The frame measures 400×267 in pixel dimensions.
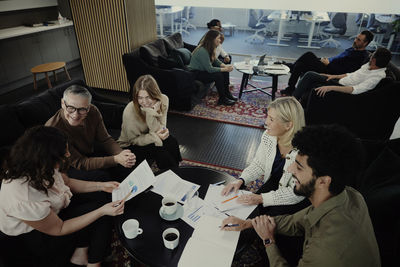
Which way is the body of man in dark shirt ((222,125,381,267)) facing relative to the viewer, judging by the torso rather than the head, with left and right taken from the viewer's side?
facing to the left of the viewer

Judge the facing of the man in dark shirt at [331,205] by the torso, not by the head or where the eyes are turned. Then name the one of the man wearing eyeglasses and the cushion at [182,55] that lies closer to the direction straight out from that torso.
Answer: the man wearing eyeglasses

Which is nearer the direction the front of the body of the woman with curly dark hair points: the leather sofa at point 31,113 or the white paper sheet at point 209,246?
the white paper sheet

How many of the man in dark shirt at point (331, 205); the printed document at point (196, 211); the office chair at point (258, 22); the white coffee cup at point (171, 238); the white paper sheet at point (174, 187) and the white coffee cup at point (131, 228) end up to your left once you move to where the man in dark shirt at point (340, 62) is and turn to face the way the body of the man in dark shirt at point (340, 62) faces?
5

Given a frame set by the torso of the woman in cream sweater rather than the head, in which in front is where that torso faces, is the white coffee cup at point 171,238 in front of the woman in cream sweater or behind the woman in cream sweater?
in front

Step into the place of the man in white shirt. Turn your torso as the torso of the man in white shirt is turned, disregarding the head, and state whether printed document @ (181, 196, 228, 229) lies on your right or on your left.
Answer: on your left

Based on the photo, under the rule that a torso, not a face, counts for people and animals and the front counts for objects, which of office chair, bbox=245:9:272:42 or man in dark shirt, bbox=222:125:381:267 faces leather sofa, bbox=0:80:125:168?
the man in dark shirt

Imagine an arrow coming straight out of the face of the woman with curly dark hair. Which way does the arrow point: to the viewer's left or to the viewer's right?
to the viewer's right

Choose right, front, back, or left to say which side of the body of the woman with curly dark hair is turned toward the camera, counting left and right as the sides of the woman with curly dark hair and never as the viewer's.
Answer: right

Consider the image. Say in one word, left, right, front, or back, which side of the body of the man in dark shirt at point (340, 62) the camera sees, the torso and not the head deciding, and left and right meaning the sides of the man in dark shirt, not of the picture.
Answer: left

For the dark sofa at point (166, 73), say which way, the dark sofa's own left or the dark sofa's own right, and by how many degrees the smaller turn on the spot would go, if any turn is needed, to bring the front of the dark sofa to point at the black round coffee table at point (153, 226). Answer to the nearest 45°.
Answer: approximately 45° to the dark sofa's own right

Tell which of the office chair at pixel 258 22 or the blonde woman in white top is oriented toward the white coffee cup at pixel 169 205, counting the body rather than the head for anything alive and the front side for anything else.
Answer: the blonde woman in white top

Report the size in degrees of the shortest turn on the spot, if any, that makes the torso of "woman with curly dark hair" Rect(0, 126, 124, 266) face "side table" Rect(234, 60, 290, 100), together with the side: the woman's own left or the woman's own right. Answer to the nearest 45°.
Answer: approximately 45° to the woman's own left

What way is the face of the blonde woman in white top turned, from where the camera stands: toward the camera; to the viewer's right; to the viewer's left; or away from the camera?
to the viewer's left

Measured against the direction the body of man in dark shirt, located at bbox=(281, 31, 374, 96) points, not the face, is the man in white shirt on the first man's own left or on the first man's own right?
on the first man's own left
